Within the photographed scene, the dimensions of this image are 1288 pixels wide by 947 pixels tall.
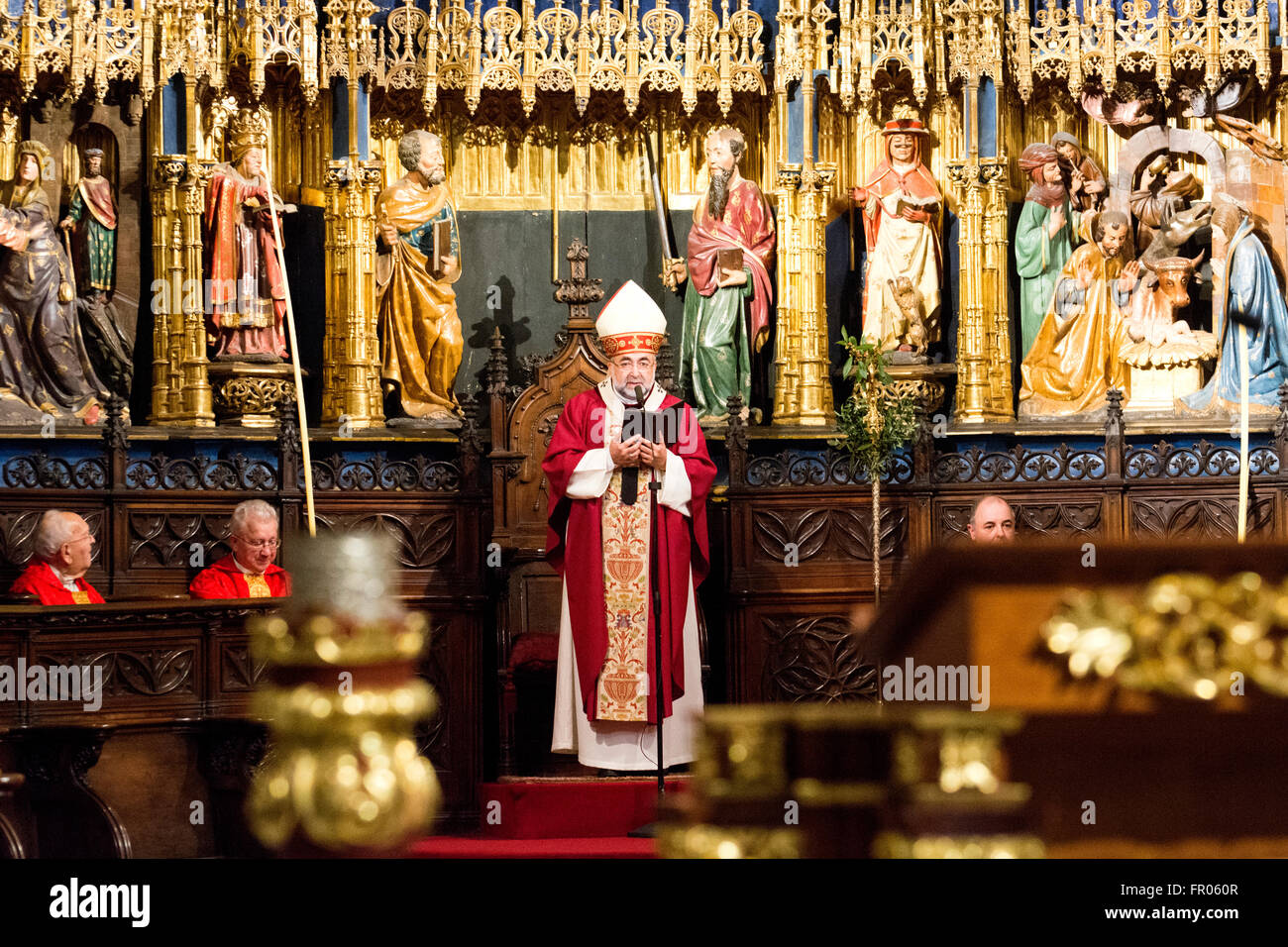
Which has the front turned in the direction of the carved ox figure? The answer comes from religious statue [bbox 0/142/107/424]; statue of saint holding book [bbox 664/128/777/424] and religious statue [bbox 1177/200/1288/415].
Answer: religious statue [bbox 1177/200/1288/415]

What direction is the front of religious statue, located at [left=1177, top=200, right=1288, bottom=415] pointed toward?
to the viewer's left

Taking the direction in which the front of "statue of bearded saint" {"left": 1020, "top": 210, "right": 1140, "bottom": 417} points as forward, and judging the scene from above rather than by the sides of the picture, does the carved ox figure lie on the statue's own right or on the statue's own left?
on the statue's own left

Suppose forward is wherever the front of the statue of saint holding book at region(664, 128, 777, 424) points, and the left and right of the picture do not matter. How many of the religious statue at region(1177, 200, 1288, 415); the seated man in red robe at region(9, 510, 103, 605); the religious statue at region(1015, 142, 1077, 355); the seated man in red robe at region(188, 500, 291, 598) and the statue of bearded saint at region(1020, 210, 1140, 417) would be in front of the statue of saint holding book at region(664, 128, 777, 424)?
2

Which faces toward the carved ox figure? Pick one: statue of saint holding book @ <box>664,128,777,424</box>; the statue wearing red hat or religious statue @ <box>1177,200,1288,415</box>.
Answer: the religious statue

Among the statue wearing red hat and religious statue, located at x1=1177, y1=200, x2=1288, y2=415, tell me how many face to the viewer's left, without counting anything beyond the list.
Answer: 1

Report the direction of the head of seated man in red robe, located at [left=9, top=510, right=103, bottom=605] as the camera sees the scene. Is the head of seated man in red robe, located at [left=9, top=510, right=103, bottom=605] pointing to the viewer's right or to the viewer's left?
to the viewer's right
